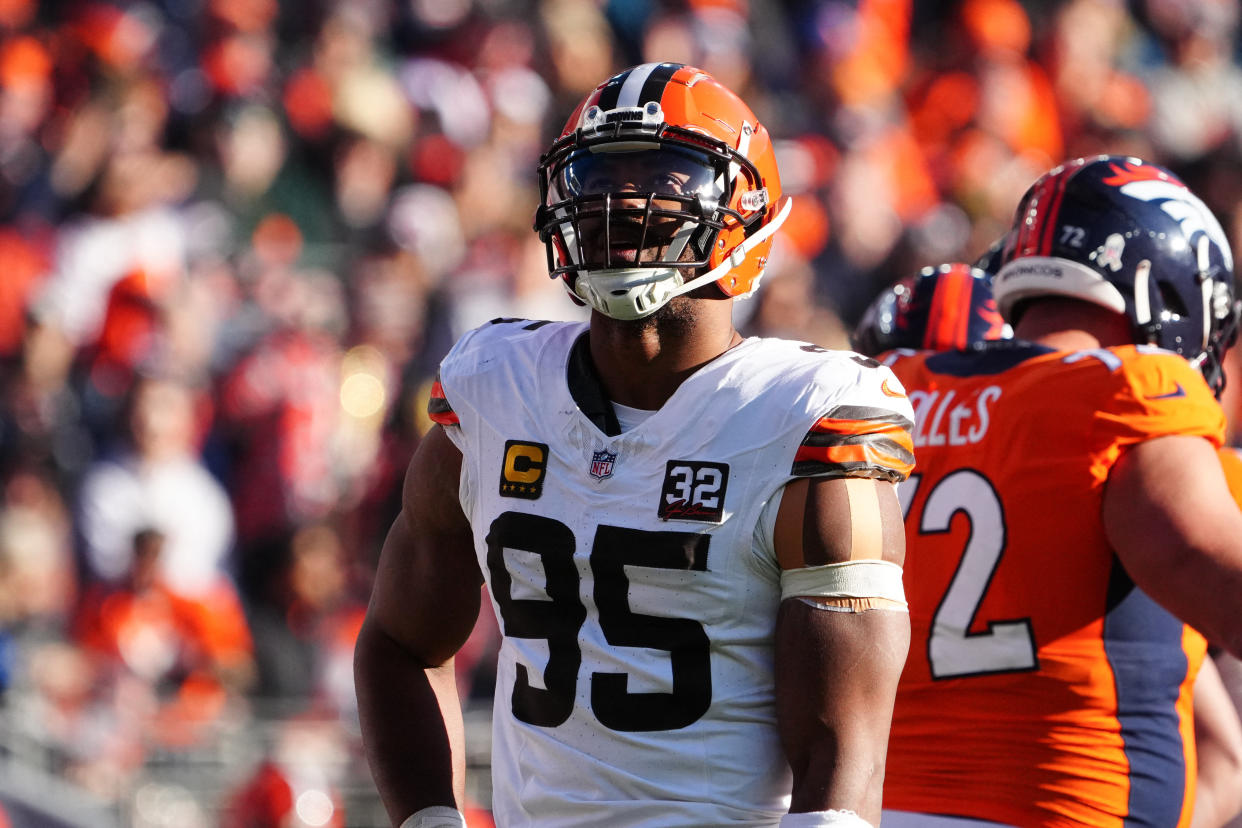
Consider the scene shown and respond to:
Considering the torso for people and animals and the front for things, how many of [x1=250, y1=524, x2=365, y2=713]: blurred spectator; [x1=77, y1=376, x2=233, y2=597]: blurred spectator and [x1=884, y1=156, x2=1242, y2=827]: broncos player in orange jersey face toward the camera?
2

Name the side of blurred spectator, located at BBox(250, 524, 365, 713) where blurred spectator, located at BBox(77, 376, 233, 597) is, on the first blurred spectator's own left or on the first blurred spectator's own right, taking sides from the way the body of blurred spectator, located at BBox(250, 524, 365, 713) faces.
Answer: on the first blurred spectator's own right

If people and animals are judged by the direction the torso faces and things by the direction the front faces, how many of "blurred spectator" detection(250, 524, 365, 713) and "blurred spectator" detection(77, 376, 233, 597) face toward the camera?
2

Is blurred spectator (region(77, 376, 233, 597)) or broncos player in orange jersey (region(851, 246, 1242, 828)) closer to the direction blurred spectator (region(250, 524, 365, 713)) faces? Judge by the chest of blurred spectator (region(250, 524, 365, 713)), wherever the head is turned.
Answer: the broncos player in orange jersey

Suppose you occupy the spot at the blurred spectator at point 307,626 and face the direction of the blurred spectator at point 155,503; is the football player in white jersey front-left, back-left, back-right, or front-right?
back-left

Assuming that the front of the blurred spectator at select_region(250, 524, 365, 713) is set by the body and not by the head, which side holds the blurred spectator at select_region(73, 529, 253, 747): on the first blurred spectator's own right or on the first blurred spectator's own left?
on the first blurred spectator's own right

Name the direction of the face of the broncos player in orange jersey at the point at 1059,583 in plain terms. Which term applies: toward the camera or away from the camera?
away from the camera
